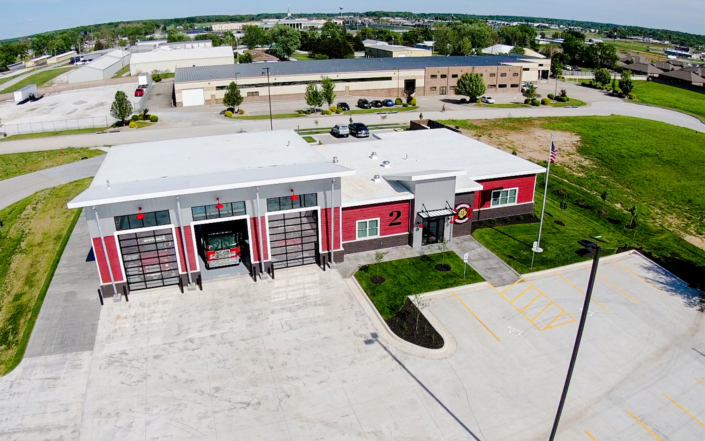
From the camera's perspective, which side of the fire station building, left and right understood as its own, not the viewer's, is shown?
front
